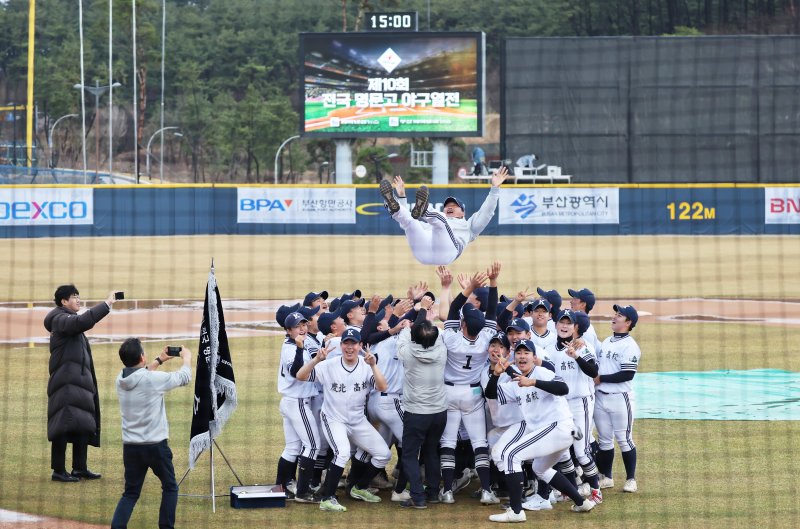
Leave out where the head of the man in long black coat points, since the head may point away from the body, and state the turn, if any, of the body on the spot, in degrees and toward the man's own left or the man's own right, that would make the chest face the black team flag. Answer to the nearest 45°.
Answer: approximately 45° to the man's own right

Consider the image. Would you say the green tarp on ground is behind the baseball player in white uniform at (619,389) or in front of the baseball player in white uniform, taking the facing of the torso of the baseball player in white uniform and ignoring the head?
behind

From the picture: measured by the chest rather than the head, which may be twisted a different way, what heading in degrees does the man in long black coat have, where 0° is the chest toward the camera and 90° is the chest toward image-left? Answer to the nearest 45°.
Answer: approximately 270°

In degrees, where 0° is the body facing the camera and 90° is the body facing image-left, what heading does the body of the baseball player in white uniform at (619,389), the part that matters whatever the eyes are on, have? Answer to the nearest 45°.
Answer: approximately 45°

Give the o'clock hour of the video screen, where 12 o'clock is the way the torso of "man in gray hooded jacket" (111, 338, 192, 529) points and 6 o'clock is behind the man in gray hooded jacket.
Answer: The video screen is roughly at 11 o'clock from the man in gray hooded jacket.

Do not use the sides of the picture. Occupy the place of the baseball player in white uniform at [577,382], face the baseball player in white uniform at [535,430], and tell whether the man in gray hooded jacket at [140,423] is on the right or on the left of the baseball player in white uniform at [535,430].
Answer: right

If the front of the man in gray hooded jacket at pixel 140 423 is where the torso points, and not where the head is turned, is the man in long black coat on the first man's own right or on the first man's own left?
on the first man's own left

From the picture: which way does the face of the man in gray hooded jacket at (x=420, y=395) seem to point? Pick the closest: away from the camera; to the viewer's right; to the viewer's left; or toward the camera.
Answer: away from the camera
